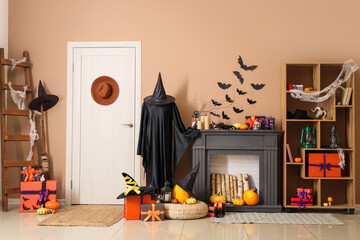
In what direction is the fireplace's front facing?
toward the camera

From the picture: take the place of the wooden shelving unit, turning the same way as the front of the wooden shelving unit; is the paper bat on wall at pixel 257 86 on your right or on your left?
on your right

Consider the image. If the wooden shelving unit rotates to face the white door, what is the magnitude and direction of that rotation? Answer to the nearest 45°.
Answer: approximately 90° to its right

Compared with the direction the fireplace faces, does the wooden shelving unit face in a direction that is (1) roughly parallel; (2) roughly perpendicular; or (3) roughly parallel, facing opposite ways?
roughly parallel

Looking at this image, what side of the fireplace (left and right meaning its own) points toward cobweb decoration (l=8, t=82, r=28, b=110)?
right

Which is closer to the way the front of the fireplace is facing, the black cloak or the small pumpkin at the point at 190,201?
the small pumpkin

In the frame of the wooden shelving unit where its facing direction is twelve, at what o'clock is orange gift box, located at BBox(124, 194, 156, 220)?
The orange gift box is roughly at 2 o'clock from the wooden shelving unit.

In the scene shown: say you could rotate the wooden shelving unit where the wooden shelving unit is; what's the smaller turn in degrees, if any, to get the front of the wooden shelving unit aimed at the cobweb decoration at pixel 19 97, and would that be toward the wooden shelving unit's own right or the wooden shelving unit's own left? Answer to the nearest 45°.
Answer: approximately 90° to the wooden shelving unit's own right

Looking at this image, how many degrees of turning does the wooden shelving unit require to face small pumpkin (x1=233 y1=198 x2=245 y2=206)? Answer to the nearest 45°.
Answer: approximately 45° to its right

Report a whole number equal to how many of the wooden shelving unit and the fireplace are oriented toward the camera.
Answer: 2

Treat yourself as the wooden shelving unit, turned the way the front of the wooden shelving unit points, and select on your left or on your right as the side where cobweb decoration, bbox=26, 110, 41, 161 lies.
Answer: on your right

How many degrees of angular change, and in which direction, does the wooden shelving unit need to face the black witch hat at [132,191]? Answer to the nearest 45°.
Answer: approximately 45° to its right
